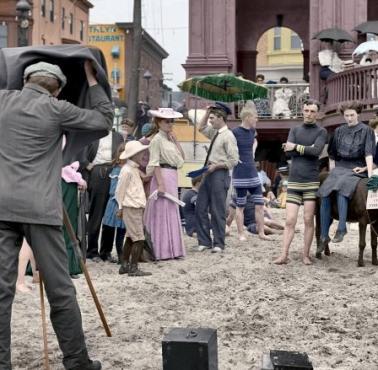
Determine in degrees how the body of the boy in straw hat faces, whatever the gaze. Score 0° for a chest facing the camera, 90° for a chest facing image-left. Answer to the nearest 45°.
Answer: approximately 270°

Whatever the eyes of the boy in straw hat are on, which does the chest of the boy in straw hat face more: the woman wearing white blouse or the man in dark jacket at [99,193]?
the woman wearing white blouse

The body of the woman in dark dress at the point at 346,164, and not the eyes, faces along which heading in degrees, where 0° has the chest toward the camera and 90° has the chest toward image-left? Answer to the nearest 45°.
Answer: approximately 45°

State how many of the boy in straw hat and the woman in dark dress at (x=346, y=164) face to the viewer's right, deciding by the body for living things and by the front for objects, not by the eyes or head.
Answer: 1

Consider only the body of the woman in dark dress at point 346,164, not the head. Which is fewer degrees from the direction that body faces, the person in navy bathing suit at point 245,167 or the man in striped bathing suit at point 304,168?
the man in striped bathing suit

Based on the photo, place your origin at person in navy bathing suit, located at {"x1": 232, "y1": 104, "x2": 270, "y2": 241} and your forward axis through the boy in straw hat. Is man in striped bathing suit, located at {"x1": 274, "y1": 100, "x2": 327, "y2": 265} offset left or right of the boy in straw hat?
left

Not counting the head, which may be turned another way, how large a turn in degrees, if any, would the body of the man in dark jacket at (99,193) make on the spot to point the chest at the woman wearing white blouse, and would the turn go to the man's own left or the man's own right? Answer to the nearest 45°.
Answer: approximately 45° to the man's own left

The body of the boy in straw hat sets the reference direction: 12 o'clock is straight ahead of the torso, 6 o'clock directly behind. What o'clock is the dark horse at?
The dark horse is roughly at 12 o'clock from the boy in straw hat.
